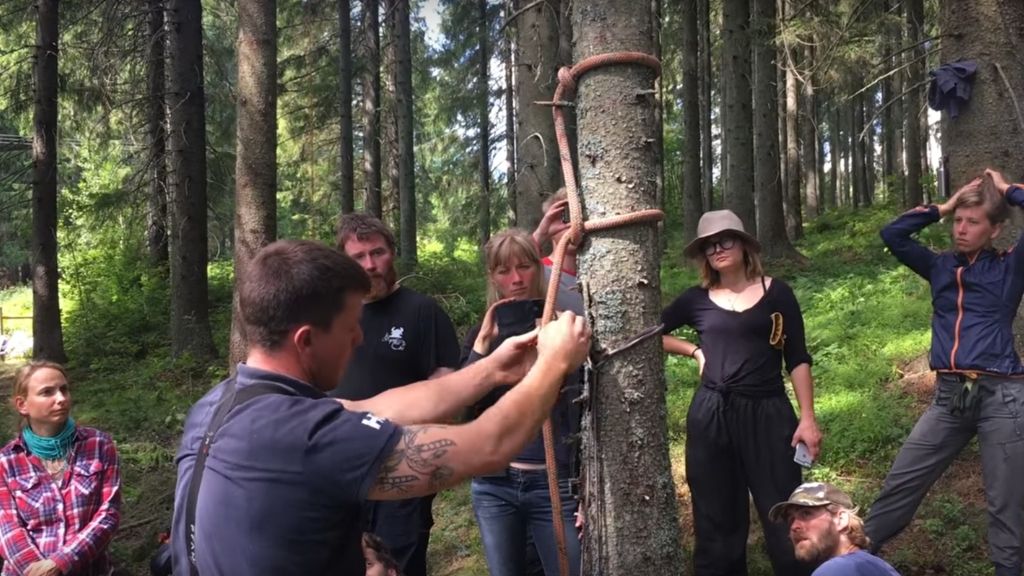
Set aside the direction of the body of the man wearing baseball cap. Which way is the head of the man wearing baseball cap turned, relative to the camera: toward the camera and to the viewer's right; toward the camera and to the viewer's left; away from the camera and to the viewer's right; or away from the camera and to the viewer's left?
toward the camera and to the viewer's left

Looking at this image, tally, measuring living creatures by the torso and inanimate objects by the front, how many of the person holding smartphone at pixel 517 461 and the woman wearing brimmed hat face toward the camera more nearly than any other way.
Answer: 2

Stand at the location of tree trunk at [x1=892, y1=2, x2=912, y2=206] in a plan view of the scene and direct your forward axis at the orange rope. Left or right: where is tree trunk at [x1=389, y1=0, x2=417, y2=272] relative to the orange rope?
right

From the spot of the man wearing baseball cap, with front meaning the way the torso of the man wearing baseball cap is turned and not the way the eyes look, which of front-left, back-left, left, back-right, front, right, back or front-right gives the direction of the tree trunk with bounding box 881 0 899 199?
back-right

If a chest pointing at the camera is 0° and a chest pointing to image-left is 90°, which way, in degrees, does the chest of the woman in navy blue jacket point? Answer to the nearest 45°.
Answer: approximately 45°

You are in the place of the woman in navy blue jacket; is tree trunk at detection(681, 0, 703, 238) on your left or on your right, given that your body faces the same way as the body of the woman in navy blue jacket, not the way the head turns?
on your right

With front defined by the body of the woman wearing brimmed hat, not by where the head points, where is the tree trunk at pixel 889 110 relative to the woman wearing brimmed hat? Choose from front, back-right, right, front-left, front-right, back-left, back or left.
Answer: back

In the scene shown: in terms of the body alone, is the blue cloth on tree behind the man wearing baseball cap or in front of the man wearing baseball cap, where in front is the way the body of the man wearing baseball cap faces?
behind

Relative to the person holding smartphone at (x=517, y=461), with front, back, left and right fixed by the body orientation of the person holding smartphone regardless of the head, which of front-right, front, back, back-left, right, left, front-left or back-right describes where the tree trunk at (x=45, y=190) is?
back-right

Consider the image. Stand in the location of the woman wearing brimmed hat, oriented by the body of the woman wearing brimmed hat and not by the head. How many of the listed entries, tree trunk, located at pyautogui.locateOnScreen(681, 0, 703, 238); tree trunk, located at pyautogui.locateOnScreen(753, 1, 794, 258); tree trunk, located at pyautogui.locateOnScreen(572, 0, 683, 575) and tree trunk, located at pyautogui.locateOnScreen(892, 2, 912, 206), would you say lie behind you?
3
